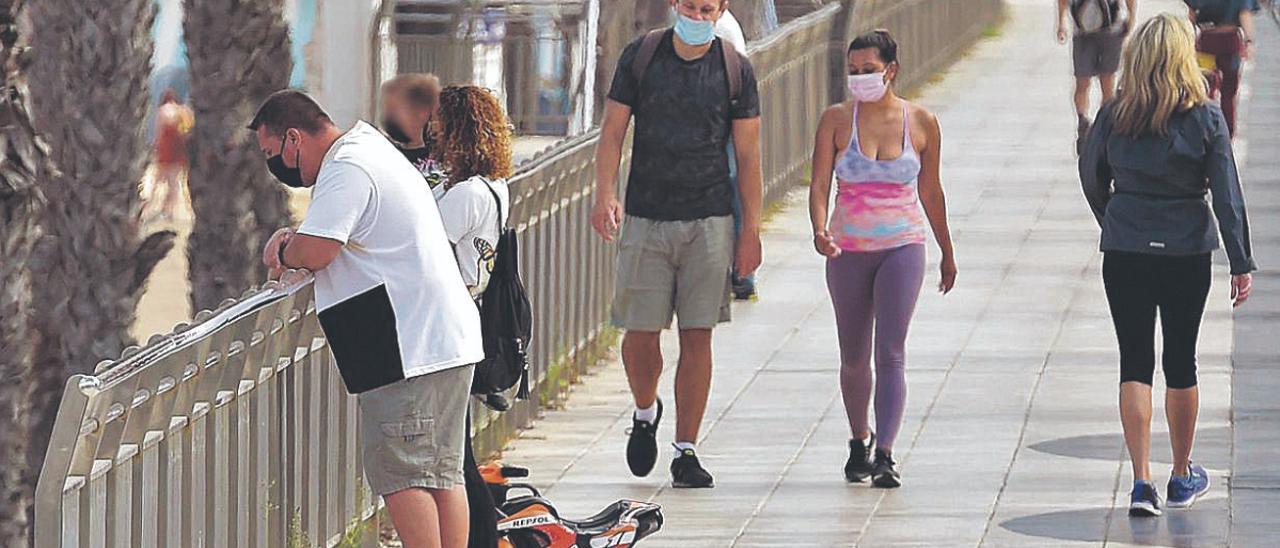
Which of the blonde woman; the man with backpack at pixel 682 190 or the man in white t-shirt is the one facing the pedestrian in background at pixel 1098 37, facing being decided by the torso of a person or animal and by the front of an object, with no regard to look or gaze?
the blonde woman

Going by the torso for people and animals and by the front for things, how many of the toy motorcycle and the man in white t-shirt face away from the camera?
0

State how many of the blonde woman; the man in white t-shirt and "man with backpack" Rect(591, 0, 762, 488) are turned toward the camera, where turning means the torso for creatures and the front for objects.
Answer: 1

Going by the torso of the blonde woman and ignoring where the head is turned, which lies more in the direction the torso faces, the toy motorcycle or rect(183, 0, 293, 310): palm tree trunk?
the palm tree trunk

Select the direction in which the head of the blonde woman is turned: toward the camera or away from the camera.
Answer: away from the camera

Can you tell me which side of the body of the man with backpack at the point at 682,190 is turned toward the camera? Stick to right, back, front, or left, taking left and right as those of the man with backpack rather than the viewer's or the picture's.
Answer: front

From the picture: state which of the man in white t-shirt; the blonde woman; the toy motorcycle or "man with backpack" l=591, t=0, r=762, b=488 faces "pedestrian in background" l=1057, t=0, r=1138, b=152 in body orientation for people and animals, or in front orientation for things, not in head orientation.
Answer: the blonde woman

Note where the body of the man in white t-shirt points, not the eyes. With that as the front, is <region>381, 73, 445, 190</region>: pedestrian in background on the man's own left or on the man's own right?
on the man's own right

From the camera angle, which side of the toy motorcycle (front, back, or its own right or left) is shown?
left

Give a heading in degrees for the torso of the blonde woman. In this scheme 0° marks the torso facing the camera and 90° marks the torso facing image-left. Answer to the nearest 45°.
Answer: approximately 180°

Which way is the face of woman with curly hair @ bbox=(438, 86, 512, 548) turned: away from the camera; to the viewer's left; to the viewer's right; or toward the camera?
away from the camera

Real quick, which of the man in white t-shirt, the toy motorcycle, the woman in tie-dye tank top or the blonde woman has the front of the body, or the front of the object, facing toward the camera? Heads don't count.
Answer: the woman in tie-dye tank top

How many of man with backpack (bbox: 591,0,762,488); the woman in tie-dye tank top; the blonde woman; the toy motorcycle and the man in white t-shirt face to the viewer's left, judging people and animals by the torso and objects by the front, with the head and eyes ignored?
2

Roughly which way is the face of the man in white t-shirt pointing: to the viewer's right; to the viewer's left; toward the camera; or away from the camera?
to the viewer's left

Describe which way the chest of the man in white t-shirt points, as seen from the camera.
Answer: to the viewer's left
